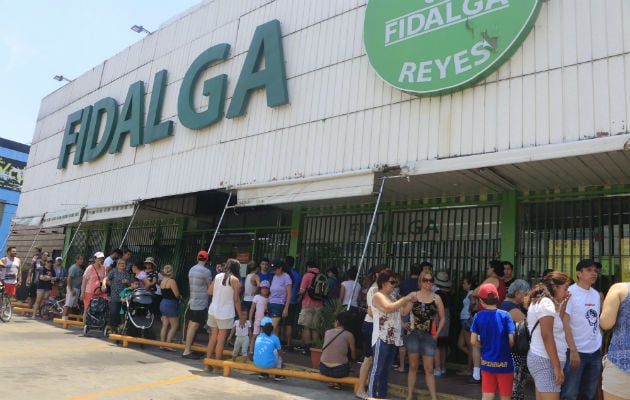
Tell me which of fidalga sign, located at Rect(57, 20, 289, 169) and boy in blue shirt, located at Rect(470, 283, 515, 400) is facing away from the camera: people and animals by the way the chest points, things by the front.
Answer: the boy in blue shirt

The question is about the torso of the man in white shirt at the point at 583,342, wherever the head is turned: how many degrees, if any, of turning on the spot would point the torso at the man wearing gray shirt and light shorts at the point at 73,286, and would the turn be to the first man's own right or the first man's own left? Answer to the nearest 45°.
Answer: approximately 135° to the first man's own right

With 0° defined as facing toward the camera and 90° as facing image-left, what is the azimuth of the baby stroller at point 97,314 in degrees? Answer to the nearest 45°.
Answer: approximately 0°

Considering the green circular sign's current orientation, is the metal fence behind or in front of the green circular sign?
behind

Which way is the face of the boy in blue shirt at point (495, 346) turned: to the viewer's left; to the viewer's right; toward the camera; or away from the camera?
away from the camera

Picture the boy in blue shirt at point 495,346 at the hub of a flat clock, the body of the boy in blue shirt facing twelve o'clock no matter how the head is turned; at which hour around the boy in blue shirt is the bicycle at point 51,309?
The bicycle is roughly at 10 o'clock from the boy in blue shirt.

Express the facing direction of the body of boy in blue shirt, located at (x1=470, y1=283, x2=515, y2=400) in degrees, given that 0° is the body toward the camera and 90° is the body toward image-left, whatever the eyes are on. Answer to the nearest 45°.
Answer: approximately 180°

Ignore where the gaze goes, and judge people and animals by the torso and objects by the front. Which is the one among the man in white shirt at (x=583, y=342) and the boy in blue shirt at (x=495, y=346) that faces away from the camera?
the boy in blue shirt
